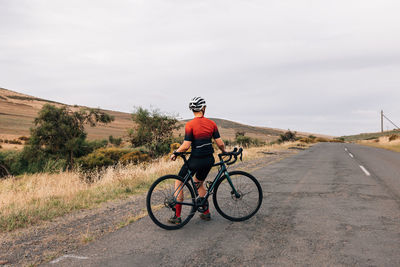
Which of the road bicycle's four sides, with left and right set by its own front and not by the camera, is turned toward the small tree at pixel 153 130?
left

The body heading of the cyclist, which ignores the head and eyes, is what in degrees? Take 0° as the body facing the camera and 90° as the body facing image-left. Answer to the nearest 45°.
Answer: approximately 180°

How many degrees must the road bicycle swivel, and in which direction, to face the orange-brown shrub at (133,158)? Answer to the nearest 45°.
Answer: approximately 90° to its left

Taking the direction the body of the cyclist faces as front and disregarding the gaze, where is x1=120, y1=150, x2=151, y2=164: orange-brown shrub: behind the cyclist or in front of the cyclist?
in front

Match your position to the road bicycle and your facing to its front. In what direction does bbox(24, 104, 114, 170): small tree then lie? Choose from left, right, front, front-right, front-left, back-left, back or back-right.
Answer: back-left

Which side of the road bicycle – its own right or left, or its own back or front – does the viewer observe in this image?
right

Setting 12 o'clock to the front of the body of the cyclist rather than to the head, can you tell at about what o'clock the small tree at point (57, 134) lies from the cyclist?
The small tree is roughly at 11 o'clock from the cyclist.
